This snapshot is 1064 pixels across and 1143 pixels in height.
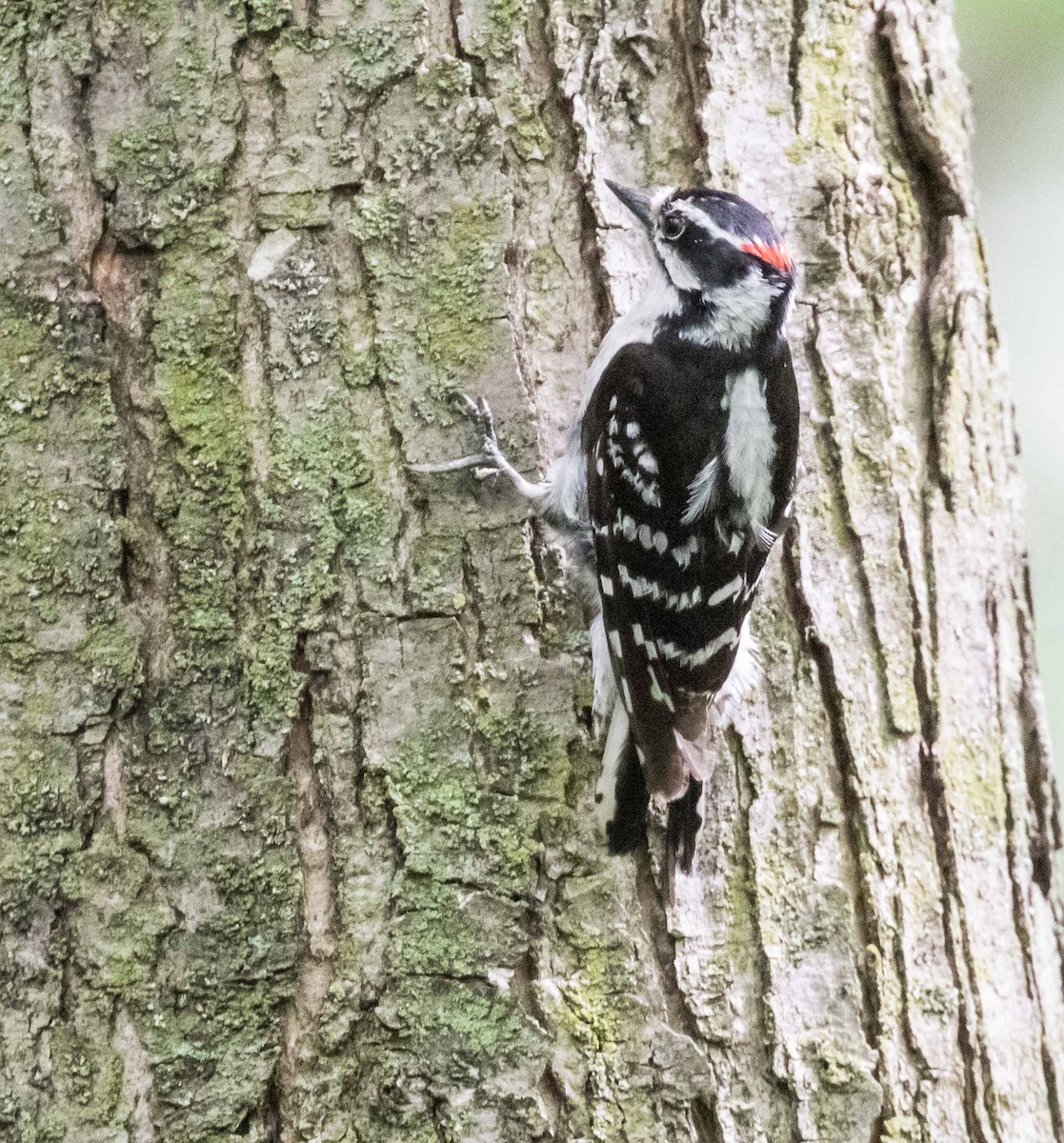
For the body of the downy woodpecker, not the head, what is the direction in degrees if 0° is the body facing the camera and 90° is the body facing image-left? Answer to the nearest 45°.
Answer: approximately 135°
